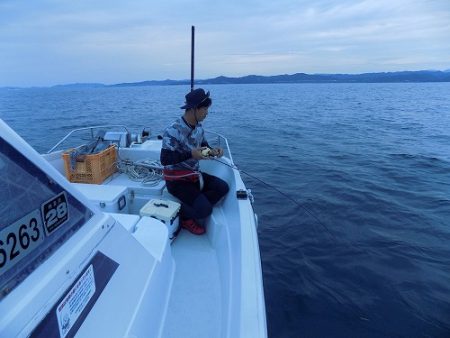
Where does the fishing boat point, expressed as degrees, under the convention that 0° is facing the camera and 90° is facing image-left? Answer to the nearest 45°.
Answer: approximately 180°
